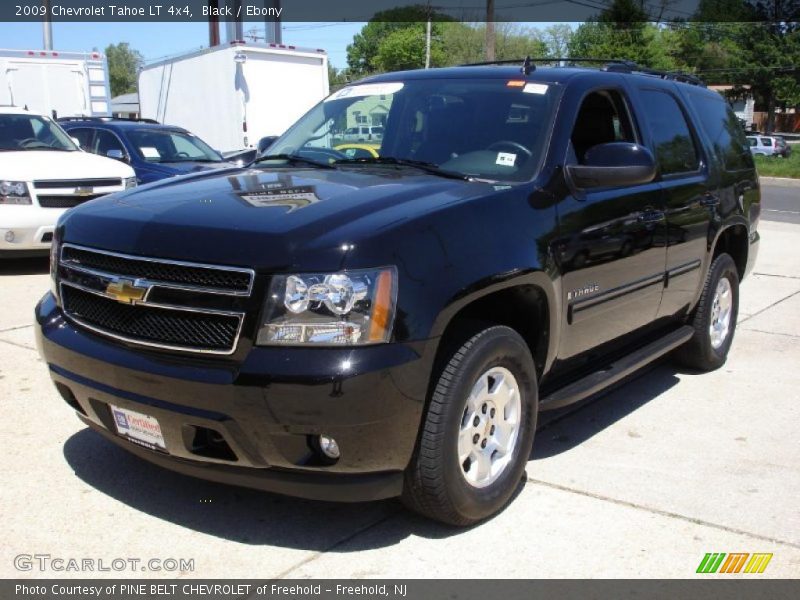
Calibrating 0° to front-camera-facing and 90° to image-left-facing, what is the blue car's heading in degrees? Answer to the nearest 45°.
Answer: approximately 315°

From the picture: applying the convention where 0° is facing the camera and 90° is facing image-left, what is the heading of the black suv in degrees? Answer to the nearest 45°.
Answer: approximately 45°

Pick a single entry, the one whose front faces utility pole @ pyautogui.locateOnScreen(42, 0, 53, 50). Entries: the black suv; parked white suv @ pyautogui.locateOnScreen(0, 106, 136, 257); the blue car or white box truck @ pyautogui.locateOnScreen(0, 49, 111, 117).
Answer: the white box truck

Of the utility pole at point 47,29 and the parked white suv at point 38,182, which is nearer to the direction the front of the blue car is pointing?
the parked white suv

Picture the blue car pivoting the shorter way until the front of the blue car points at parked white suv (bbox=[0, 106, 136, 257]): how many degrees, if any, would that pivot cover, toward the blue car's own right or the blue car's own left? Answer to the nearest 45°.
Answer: approximately 45° to the blue car's own right

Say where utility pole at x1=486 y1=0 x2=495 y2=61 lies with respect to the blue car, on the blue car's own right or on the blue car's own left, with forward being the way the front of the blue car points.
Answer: on the blue car's own left

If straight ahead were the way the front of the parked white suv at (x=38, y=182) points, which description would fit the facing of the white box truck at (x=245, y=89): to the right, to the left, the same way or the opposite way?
the opposite way

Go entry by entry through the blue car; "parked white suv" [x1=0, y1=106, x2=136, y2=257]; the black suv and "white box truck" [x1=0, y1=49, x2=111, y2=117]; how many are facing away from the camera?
1

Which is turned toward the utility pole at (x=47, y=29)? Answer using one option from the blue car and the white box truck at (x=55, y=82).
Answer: the white box truck

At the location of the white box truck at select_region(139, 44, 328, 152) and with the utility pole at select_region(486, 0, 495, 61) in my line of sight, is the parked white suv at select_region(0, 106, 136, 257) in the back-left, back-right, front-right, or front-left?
back-right

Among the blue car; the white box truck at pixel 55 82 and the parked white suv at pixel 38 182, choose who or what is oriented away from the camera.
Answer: the white box truck

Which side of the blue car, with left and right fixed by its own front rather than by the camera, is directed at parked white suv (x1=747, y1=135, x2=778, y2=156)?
left

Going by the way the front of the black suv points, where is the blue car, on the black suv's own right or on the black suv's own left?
on the black suv's own right

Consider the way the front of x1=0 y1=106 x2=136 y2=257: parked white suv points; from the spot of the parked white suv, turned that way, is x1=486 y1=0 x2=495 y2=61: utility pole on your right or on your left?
on your left

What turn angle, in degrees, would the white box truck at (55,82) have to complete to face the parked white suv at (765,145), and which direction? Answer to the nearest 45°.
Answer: approximately 45° to its right
